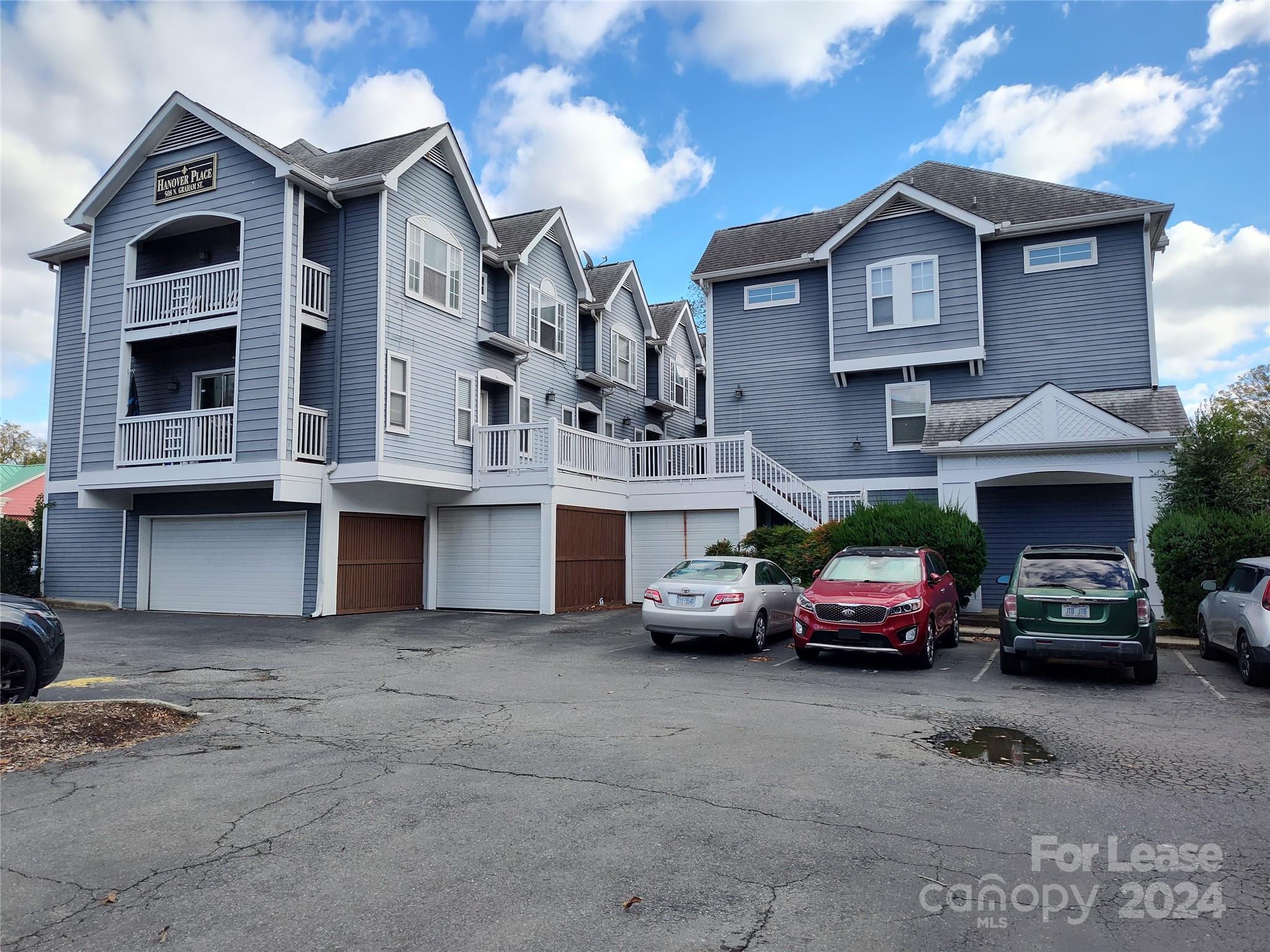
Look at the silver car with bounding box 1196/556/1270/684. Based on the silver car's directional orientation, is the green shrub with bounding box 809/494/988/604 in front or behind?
in front

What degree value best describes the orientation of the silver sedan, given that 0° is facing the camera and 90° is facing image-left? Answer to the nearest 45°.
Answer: approximately 225°

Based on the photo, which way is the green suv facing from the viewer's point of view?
away from the camera

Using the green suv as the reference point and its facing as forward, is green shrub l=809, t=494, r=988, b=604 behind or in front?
in front

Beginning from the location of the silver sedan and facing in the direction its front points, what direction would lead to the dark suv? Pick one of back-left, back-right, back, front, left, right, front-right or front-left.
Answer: back

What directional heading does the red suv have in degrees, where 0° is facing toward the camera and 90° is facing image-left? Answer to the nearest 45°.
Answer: approximately 45°

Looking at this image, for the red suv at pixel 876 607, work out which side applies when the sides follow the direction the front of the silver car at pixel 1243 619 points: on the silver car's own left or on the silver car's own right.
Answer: on the silver car's own left

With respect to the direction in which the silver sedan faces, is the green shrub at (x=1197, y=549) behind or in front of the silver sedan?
in front

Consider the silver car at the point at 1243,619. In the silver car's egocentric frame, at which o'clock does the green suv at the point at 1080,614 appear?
The green suv is roughly at 9 o'clock from the silver car.

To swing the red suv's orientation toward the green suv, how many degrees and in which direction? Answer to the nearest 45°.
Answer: approximately 135° to its left

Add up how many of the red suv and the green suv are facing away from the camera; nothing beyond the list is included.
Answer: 1

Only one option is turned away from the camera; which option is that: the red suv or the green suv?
the green suv
